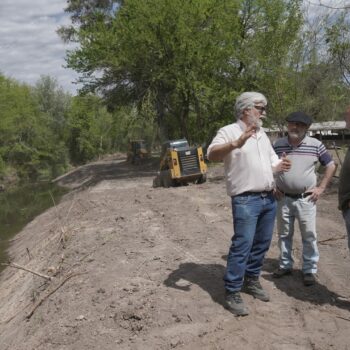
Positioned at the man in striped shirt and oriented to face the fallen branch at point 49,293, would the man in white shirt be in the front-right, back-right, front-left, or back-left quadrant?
front-left

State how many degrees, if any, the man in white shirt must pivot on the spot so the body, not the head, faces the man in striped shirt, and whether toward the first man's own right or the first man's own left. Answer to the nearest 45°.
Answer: approximately 90° to the first man's own left
